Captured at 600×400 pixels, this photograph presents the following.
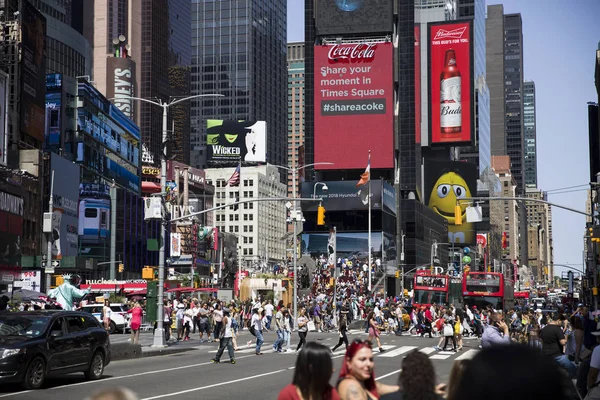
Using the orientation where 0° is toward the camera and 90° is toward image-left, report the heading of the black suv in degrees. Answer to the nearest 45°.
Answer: approximately 45°

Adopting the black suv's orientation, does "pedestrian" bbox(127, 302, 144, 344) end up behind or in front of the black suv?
behind

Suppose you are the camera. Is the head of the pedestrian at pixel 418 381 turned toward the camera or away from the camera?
away from the camera

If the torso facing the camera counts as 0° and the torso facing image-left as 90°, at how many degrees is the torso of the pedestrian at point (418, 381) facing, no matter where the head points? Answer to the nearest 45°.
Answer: approximately 180°

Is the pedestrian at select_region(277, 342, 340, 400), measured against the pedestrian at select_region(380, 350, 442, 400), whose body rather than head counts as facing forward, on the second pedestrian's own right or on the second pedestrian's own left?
on the second pedestrian's own left

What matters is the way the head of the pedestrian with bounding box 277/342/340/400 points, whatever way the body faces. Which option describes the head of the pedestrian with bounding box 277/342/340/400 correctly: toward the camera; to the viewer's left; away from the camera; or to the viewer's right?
away from the camera

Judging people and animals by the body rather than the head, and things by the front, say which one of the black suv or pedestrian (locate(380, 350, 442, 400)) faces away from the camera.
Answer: the pedestrian

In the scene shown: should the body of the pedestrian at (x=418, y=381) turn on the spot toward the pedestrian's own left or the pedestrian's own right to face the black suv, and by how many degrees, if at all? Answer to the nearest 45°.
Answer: approximately 45° to the pedestrian's own left
